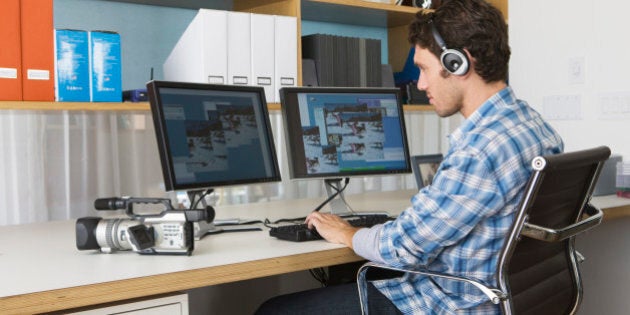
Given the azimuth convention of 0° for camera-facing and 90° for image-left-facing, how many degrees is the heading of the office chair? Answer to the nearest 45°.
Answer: approximately 135°

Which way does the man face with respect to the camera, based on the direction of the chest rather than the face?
to the viewer's left

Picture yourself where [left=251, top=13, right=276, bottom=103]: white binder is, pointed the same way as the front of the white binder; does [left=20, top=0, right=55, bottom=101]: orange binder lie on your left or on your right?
on your right

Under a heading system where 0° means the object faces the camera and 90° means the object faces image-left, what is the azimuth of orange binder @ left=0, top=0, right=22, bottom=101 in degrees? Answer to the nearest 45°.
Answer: approximately 0°

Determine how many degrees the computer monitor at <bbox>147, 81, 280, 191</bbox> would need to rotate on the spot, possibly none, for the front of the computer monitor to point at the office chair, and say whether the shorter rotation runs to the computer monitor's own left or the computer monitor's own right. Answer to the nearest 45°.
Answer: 0° — it already faces it

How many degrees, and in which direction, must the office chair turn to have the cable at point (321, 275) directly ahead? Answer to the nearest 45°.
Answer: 0° — it already faces it

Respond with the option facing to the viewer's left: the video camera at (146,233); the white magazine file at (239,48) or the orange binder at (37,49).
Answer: the video camera

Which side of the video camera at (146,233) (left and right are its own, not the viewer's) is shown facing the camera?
left

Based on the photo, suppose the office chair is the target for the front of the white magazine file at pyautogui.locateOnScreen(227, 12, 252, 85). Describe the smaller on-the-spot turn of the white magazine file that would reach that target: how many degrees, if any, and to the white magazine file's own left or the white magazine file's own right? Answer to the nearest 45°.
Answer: approximately 45° to the white magazine file's own left

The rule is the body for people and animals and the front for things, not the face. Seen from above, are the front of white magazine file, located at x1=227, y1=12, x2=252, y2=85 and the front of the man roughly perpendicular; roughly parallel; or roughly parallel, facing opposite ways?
roughly perpendicular

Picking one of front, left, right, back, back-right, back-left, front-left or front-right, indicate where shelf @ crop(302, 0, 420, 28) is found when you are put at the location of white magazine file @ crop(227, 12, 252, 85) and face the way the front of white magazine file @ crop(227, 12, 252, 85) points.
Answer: back-left

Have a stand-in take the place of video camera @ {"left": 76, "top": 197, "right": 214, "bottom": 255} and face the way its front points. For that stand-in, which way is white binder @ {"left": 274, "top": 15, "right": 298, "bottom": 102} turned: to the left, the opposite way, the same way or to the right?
to the left
